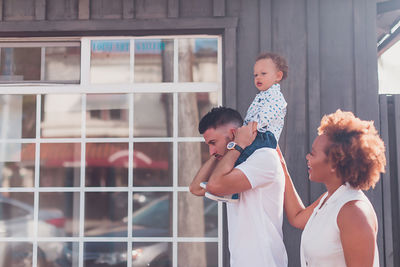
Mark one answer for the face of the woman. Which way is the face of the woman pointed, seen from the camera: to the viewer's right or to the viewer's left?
to the viewer's left

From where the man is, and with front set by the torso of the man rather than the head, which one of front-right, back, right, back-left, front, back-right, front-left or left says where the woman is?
back-left

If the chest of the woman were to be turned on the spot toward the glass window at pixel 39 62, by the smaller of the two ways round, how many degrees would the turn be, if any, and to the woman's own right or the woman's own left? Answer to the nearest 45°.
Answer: approximately 45° to the woman's own right

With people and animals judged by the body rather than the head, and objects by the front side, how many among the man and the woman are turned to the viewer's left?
2

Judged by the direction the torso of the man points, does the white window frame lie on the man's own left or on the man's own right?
on the man's own right

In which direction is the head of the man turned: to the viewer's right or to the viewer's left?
to the viewer's left

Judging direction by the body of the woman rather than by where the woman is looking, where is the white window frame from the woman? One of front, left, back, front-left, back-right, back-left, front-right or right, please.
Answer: front-right

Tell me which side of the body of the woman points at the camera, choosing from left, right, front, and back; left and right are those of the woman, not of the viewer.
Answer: left

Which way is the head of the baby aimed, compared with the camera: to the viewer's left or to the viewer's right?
to the viewer's left

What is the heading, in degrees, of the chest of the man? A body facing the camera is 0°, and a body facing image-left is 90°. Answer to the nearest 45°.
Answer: approximately 90°
